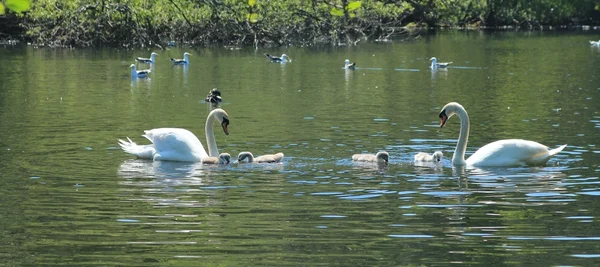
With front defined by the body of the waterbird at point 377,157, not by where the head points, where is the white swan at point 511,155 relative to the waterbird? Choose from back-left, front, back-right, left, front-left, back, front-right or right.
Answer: front

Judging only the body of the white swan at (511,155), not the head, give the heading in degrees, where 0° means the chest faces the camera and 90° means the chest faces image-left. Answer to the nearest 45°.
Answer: approximately 90°

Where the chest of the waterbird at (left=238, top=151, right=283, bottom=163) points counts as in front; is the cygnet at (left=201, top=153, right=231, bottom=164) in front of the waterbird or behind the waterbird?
in front

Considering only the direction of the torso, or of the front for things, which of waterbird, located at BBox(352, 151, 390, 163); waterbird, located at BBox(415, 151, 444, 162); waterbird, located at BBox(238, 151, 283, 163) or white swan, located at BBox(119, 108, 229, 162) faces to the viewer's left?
waterbird, located at BBox(238, 151, 283, 163)

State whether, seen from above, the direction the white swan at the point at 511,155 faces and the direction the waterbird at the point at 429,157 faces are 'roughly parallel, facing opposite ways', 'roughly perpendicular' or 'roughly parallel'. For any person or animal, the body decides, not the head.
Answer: roughly parallel, facing opposite ways

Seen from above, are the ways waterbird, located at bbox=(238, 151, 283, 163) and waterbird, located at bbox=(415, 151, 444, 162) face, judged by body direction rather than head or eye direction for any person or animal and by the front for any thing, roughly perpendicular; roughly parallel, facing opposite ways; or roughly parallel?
roughly parallel, facing opposite ways

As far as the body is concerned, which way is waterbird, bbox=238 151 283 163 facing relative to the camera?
to the viewer's left

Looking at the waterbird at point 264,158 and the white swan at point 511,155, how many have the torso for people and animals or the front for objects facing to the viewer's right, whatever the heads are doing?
0

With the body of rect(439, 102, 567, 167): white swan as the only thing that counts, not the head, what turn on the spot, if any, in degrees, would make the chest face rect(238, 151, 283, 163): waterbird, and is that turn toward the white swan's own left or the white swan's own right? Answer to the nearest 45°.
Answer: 0° — it already faces it

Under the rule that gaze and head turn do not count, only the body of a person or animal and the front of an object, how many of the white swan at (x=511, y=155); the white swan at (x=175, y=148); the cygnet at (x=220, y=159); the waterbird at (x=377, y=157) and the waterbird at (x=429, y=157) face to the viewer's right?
4

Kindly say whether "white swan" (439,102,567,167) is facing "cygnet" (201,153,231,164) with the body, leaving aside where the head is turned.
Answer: yes

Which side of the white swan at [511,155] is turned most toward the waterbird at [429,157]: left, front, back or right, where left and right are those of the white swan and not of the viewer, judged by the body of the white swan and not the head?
front

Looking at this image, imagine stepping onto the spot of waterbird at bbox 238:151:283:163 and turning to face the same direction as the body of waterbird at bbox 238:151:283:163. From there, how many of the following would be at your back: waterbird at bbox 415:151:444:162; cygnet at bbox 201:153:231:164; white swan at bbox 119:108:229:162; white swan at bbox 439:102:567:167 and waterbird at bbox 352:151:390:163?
3

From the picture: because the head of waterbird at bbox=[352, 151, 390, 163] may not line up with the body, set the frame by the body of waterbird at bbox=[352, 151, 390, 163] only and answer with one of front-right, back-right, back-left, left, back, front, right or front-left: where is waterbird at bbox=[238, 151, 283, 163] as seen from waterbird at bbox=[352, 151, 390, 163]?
back

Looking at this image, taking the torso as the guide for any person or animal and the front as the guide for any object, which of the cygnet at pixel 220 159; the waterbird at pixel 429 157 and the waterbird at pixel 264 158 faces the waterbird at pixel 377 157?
the cygnet
